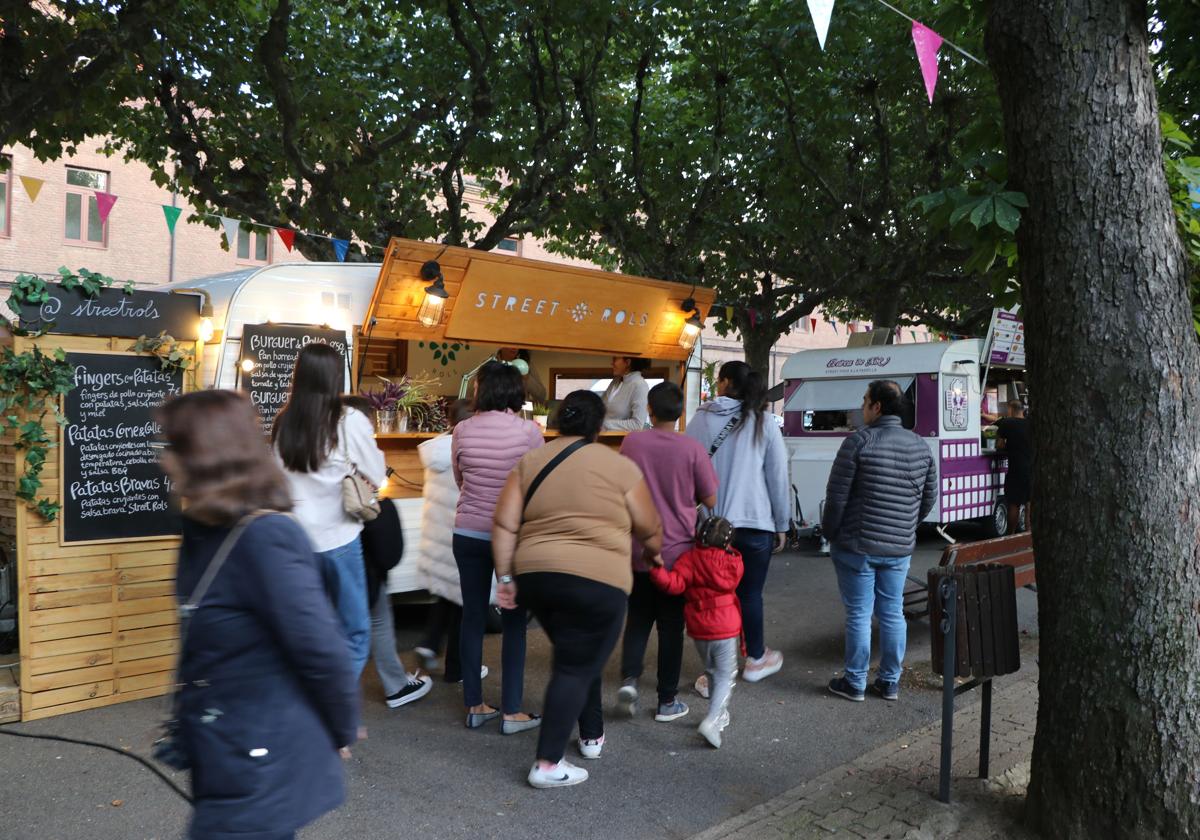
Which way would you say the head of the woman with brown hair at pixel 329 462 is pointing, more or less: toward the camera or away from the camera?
away from the camera

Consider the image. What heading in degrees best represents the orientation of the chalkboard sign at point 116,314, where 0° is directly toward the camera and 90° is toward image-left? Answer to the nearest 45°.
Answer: approximately 0°

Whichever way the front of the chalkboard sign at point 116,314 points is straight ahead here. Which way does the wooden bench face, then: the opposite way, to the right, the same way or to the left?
to the right

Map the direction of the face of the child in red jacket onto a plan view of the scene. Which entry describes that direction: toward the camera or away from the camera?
away from the camera

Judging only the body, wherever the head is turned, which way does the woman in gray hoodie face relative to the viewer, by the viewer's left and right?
facing away from the viewer and to the left of the viewer

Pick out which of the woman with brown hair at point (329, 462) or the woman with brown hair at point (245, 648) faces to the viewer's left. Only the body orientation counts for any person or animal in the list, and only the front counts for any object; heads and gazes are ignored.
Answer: the woman with brown hair at point (245, 648)

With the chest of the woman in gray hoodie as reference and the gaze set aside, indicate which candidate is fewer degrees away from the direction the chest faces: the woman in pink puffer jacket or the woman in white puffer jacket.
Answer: the woman in white puffer jacket

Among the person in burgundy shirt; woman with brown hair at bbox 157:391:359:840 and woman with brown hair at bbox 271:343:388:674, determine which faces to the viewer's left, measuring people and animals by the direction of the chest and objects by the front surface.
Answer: woman with brown hair at bbox 157:391:359:840

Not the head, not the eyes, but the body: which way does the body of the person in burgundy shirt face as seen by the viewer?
away from the camera
